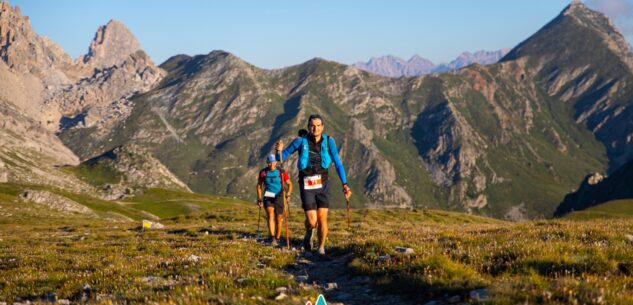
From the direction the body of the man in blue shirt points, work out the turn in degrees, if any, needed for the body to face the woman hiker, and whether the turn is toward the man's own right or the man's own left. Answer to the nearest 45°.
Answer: approximately 180°

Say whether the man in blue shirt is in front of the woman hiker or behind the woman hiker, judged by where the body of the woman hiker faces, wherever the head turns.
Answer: in front

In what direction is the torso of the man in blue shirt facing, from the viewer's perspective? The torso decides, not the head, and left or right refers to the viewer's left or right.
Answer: facing the viewer

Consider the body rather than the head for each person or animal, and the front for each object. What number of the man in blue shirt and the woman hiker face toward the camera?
2
